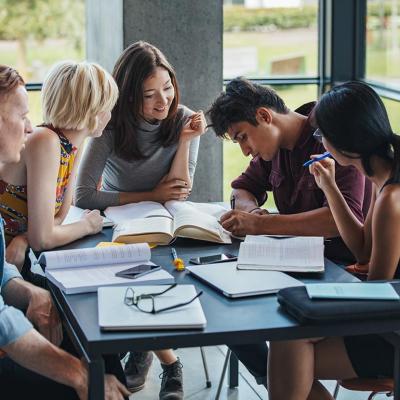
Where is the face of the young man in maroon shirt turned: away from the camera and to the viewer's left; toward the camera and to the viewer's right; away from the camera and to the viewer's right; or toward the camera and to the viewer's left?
toward the camera and to the viewer's left

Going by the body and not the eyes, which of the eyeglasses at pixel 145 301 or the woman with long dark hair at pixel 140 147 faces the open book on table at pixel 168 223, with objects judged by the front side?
the woman with long dark hair

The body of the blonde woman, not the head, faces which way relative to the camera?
to the viewer's right

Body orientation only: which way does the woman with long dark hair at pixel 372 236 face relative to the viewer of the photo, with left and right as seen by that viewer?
facing to the left of the viewer

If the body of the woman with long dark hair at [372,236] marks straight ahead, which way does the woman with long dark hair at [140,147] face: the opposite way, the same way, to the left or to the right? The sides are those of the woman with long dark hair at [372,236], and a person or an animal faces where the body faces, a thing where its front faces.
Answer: to the left

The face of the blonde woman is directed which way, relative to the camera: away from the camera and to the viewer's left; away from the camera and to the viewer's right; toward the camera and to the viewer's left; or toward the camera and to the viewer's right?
away from the camera and to the viewer's right

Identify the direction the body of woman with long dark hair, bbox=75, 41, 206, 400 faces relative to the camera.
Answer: toward the camera

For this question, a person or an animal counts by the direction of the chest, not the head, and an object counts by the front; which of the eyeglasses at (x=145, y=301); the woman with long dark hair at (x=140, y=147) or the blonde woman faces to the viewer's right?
the blonde woman

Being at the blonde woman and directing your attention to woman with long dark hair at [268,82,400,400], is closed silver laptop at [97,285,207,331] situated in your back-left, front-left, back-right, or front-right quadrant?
front-right

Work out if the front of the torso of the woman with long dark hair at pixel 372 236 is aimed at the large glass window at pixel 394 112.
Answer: no

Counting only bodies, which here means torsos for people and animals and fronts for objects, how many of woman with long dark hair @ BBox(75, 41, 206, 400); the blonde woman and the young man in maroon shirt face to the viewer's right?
1

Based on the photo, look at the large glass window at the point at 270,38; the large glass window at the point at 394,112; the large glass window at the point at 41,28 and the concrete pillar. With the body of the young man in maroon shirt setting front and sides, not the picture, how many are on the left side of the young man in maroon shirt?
0

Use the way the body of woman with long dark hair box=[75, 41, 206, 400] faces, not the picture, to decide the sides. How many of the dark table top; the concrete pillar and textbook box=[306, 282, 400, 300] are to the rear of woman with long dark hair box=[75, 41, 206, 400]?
1

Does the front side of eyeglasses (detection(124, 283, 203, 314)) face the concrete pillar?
no

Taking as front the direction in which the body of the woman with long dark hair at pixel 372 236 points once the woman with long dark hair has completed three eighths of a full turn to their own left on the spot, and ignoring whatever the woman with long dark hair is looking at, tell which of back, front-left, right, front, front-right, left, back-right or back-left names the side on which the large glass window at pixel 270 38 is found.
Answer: back-left

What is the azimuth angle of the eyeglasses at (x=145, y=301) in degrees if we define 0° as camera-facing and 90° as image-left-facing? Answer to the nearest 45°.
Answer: approximately 45°

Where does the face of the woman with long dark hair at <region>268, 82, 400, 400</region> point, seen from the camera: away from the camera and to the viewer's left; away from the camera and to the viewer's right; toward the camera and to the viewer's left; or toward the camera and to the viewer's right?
away from the camera and to the viewer's left

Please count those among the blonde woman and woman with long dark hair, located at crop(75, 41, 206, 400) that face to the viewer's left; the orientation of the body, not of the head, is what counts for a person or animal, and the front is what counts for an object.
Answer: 0

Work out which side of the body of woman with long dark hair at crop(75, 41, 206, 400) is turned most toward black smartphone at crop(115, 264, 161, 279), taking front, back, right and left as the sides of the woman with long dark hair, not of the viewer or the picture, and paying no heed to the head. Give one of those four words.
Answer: front
